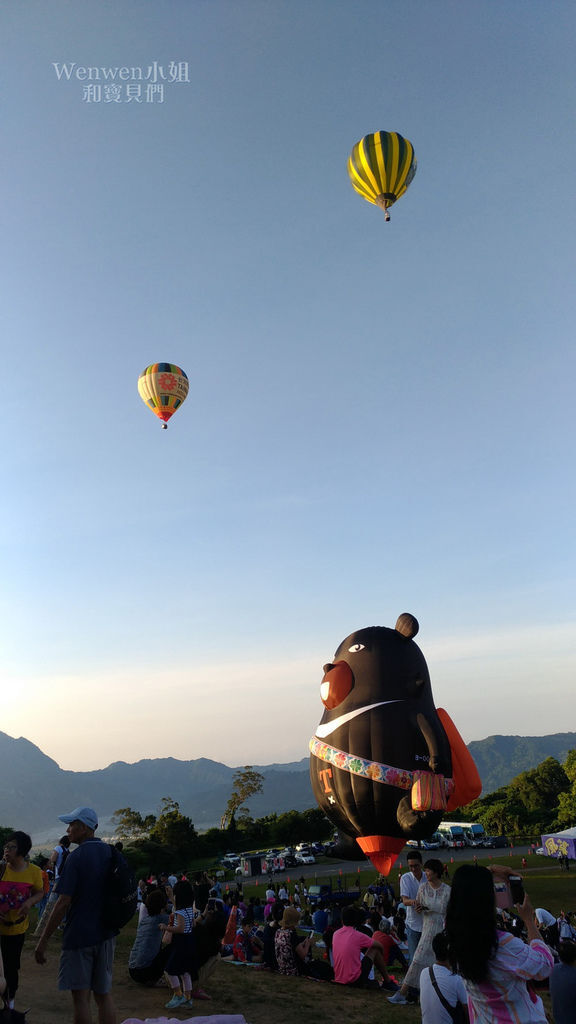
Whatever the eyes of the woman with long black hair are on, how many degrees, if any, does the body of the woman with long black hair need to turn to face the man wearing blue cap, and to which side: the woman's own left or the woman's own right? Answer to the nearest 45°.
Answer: approximately 90° to the woman's own left

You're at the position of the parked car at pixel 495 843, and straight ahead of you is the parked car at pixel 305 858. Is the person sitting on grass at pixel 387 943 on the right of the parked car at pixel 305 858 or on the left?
left

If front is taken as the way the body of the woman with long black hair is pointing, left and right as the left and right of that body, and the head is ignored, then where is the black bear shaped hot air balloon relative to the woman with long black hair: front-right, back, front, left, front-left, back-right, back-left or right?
front-left

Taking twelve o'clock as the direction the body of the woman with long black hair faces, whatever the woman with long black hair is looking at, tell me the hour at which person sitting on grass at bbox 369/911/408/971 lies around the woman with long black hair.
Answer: The person sitting on grass is roughly at 10 o'clock from the woman with long black hair.

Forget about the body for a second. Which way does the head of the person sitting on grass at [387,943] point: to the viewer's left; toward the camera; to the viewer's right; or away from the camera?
away from the camera

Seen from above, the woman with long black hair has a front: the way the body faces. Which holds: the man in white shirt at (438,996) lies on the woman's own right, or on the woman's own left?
on the woman's own left

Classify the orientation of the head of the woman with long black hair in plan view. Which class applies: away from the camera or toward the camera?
away from the camera

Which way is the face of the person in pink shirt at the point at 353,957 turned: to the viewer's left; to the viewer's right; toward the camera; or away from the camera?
away from the camera

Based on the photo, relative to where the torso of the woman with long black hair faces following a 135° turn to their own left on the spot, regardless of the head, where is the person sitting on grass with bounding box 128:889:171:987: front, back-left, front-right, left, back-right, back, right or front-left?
front-right

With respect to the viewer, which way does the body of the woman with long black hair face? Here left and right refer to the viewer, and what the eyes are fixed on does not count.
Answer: facing away from the viewer and to the right of the viewer
